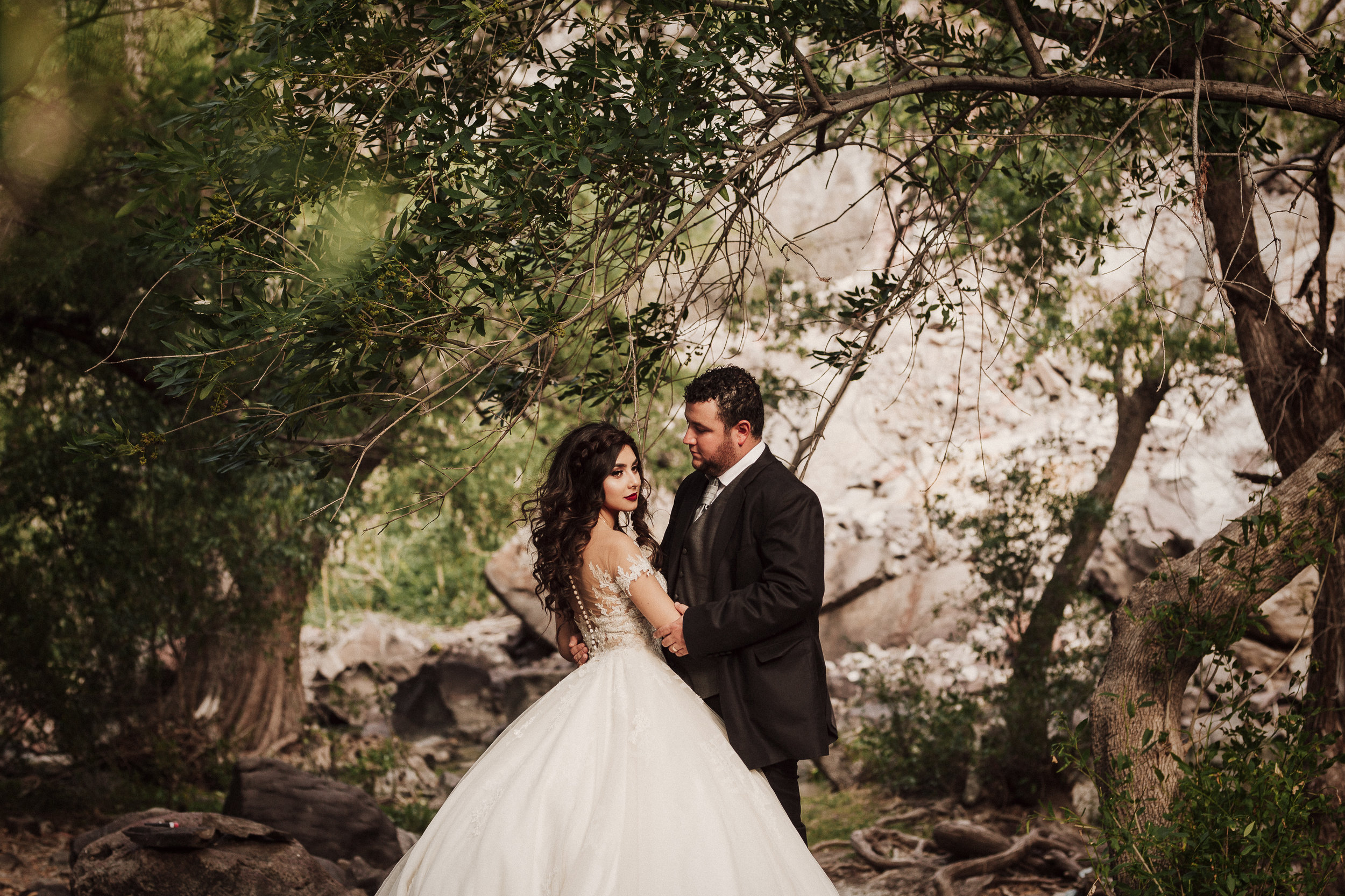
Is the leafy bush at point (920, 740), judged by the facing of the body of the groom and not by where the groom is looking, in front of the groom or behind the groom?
behind

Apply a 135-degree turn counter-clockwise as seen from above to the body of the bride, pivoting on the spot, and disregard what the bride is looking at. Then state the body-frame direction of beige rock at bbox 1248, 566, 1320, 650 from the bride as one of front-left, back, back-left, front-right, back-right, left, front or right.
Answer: back-right

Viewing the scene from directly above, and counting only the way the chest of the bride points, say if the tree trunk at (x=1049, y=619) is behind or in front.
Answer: in front

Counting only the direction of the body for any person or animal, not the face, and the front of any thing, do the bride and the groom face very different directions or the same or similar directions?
very different directions

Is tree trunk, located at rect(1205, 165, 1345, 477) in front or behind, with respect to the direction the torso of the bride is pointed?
in front

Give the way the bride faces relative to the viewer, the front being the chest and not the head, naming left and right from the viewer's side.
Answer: facing away from the viewer and to the right of the viewer

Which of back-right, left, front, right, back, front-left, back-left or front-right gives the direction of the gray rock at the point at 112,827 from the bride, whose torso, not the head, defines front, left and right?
left

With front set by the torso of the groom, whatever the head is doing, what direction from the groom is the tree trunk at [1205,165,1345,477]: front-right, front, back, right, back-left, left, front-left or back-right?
back

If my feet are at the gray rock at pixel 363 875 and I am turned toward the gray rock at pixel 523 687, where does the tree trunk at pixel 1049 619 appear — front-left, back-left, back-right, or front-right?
front-right

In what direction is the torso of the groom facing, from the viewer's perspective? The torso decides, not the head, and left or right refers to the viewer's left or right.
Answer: facing the viewer and to the left of the viewer

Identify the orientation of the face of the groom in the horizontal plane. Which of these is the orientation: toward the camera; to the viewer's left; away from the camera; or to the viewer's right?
to the viewer's left
